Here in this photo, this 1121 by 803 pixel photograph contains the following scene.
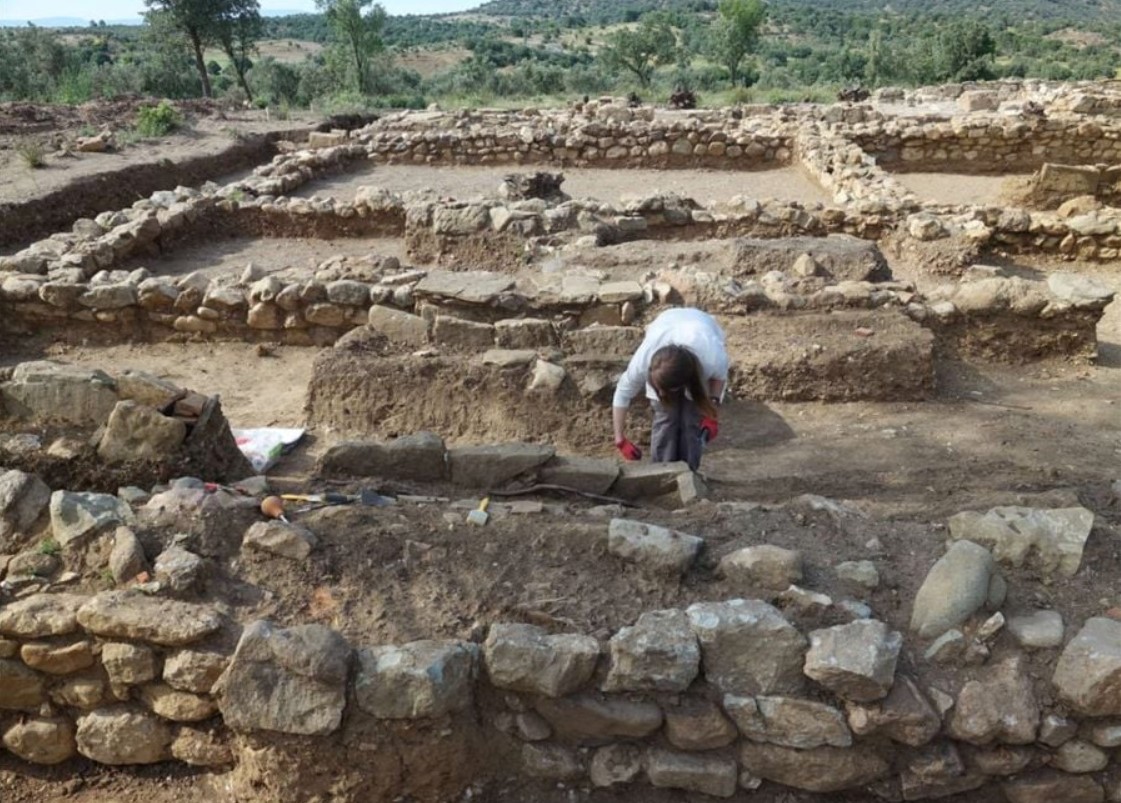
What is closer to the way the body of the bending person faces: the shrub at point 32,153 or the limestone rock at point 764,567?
the limestone rock

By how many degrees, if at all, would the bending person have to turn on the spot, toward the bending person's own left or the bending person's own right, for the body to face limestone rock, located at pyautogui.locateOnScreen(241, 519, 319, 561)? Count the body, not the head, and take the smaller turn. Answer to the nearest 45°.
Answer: approximately 45° to the bending person's own right

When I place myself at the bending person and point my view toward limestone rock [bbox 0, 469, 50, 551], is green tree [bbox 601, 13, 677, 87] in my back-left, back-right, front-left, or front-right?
back-right

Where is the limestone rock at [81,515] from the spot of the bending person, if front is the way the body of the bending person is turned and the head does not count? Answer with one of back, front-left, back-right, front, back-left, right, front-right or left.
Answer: front-right

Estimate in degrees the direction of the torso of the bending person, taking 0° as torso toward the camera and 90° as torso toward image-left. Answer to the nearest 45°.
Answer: approximately 0°

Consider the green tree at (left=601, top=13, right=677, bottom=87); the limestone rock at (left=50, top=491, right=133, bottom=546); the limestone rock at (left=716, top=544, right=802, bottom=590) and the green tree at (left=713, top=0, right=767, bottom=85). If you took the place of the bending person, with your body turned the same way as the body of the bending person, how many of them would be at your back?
2

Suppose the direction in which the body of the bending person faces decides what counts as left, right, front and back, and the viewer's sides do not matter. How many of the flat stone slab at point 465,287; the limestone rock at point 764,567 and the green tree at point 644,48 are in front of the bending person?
1

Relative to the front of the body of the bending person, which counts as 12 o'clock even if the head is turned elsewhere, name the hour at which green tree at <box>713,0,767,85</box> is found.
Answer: The green tree is roughly at 6 o'clock from the bending person.

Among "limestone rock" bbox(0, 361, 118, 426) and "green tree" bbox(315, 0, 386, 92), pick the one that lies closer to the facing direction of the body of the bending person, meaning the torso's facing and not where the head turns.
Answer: the limestone rock

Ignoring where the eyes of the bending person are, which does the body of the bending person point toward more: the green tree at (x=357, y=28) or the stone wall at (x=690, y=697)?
the stone wall

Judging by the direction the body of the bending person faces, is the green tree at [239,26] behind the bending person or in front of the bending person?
behind

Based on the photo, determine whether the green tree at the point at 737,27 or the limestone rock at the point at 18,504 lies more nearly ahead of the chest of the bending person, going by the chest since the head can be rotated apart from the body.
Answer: the limestone rock

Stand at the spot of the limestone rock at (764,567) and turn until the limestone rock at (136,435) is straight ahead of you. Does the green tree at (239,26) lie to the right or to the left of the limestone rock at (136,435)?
right

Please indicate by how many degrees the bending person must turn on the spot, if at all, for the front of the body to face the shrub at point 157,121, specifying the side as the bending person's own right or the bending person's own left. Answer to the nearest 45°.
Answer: approximately 135° to the bending person's own right
